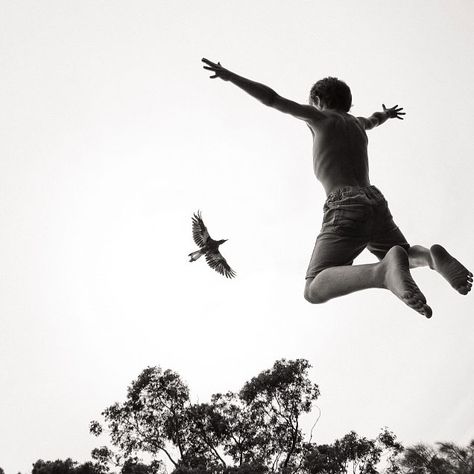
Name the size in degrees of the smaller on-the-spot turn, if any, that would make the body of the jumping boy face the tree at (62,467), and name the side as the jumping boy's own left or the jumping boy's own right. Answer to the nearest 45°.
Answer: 0° — they already face it

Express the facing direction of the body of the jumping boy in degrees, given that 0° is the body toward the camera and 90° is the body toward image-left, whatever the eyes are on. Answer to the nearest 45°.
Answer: approximately 135°

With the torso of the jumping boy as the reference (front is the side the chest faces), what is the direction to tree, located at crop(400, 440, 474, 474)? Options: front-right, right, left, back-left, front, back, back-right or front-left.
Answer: front-right
